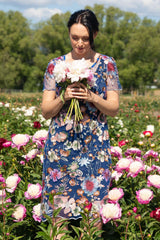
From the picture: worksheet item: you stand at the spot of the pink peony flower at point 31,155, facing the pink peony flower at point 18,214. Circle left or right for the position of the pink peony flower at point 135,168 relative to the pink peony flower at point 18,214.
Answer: left

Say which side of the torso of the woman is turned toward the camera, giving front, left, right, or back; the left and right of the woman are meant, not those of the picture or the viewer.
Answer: front

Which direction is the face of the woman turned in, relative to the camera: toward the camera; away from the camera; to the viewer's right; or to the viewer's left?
toward the camera
